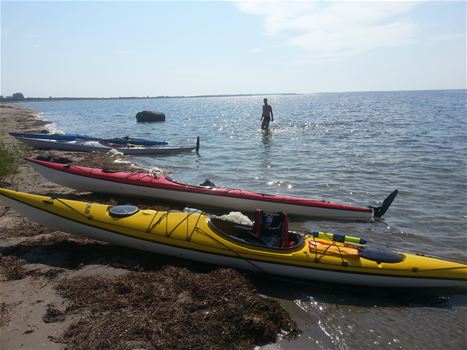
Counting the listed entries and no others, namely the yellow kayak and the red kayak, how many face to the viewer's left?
2

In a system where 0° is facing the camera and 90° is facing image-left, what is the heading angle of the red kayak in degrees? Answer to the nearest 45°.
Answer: approximately 90°

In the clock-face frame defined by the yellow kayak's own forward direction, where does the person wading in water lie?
The person wading in water is roughly at 3 o'clock from the yellow kayak.

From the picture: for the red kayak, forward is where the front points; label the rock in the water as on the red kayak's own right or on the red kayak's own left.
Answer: on the red kayak's own right

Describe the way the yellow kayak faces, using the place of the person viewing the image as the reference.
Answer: facing to the left of the viewer

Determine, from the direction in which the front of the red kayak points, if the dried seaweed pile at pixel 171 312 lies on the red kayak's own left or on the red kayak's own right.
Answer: on the red kayak's own left

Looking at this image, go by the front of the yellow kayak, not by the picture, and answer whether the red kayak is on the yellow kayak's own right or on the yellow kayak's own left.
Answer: on the yellow kayak's own right

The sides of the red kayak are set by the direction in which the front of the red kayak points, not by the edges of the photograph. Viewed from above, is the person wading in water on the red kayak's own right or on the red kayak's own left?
on the red kayak's own right
